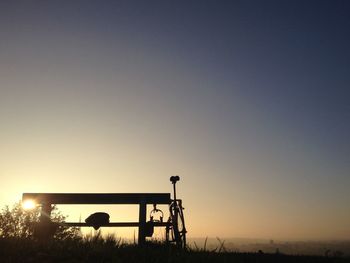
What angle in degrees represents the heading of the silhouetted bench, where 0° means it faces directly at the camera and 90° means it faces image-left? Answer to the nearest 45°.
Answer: approximately 180°
